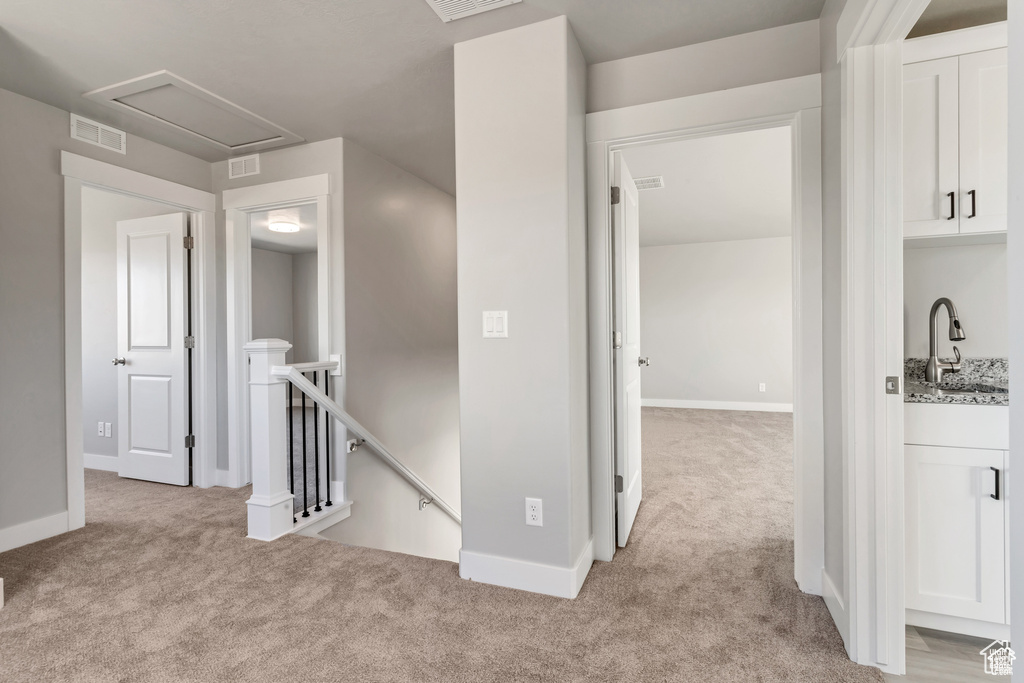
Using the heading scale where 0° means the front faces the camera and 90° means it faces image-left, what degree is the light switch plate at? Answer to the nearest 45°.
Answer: approximately 0°

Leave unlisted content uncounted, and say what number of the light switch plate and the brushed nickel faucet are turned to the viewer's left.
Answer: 0

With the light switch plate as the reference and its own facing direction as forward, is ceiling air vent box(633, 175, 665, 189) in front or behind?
behind

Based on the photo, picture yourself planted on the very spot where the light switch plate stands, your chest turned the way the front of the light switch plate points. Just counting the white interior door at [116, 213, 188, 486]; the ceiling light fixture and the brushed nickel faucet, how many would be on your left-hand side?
1

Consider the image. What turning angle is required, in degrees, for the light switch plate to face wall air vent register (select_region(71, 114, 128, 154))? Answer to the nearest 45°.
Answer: approximately 90° to its right

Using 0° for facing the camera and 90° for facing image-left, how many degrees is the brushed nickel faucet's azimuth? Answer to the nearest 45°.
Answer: approximately 315°

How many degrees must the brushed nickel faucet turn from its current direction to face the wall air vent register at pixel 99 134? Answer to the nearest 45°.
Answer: approximately 90° to its right

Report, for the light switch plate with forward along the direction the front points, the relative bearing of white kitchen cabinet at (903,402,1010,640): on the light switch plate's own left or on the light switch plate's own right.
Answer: on the light switch plate's own left

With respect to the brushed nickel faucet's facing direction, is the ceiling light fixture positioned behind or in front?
behind

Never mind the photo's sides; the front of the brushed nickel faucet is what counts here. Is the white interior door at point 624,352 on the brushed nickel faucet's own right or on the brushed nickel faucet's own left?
on the brushed nickel faucet's own right

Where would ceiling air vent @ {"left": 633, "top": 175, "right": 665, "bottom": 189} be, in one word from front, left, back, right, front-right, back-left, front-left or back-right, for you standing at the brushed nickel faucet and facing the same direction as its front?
back

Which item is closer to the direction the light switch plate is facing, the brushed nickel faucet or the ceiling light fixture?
the brushed nickel faucet

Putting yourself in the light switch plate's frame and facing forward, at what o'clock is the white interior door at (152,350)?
The white interior door is roughly at 4 o'clock from the light switch plate.
